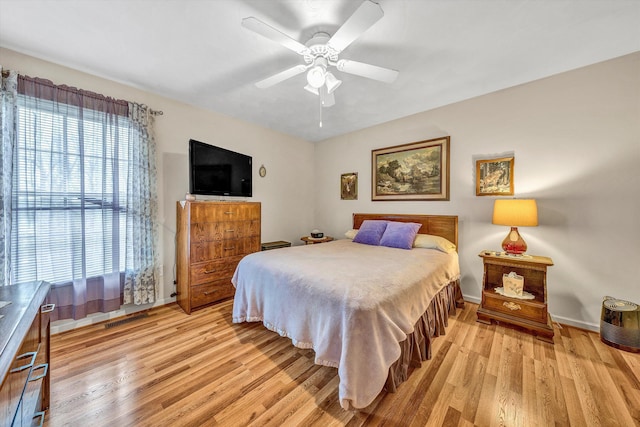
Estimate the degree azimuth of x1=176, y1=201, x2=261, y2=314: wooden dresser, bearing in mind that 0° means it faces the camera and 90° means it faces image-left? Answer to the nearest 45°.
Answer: approximately 315°

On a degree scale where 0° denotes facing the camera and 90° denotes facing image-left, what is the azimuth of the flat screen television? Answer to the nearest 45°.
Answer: approximately 315°

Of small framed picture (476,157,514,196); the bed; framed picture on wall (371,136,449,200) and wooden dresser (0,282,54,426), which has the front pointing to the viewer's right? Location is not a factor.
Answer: the wooden dresser

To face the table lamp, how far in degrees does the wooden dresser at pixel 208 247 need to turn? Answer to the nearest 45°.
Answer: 0° — it already faces it

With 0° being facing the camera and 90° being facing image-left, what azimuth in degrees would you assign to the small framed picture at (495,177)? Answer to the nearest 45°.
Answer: approximately 45°

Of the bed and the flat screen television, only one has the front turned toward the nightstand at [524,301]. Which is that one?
the flat screen television

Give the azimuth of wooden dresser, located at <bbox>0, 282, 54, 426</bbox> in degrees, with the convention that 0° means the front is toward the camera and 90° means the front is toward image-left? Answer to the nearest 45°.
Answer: approximately 270°

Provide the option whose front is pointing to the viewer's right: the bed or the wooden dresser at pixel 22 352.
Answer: the wooden dresser

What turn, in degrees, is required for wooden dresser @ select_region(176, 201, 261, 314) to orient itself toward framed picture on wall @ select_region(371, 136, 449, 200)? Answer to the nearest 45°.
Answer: approximately 45° to its left
